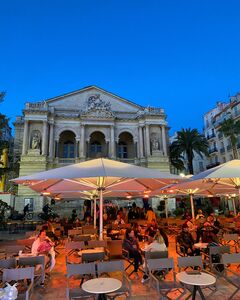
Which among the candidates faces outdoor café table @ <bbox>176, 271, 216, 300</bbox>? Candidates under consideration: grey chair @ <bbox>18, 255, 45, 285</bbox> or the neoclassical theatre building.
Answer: the neoclassical theatre building

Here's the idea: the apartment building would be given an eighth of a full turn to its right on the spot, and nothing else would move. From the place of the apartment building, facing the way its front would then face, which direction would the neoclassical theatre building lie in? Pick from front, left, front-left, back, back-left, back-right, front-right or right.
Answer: front-left

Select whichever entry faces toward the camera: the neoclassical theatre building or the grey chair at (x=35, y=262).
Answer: the neoclassical theatre building

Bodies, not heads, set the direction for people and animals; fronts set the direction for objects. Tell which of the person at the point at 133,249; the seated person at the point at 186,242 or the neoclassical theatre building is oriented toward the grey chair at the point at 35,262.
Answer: the neoclassical theatre building

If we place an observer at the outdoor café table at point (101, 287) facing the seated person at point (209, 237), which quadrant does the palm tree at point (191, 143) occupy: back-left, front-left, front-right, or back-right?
front-left

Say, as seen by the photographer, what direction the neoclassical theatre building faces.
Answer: facing the viewer

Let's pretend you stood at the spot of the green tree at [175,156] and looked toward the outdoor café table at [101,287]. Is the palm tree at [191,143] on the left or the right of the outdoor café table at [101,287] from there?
left

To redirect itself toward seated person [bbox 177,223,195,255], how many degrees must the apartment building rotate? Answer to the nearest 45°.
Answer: approximately 45° to its left

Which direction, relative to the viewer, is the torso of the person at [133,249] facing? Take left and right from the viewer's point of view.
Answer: facing the viewer and to the right of the viewer

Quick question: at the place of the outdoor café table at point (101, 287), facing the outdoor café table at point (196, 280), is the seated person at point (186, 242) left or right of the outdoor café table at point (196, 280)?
left
